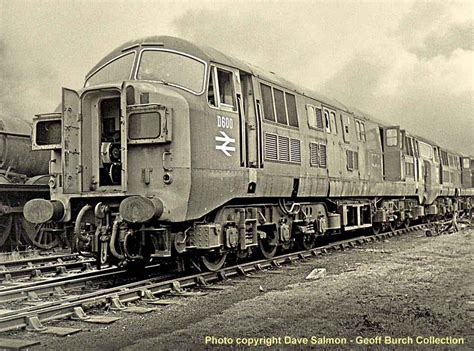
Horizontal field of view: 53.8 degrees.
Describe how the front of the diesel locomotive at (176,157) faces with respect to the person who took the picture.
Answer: facing the viewer and to the left of the viewer
